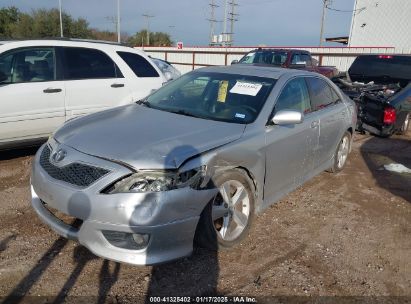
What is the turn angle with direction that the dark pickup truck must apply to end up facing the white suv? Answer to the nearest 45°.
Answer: approximately 180°

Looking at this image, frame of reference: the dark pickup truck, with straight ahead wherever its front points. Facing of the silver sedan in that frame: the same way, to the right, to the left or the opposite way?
the opposite way

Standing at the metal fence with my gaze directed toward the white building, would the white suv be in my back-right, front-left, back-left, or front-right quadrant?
back-right

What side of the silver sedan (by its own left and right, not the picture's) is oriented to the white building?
back

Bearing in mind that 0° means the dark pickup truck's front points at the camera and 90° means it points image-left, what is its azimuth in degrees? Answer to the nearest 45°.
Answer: approximately 225°

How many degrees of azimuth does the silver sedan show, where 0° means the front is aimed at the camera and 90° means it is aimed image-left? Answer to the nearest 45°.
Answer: approximately 45°

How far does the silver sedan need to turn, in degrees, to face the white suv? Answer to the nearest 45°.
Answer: approximately 90° to its right

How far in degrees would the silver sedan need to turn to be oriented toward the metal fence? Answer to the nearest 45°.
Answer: approximately 135° to its right

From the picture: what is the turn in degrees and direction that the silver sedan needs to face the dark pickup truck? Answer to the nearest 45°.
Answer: approximately 180°

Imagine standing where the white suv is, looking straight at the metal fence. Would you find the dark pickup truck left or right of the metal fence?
right

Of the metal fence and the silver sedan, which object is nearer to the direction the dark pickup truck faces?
the metal fence
